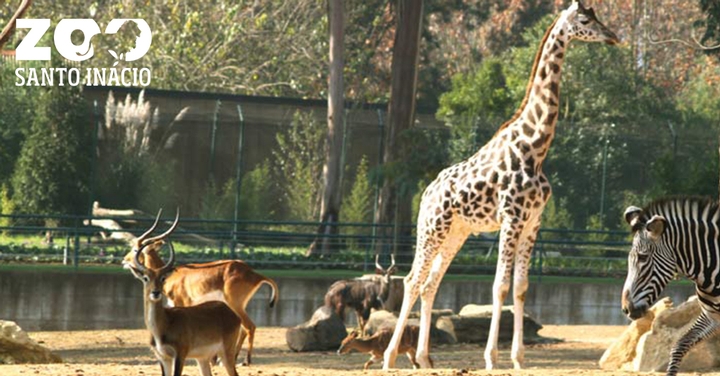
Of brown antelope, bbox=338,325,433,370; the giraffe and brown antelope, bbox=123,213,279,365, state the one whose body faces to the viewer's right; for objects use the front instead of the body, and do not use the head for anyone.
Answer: the giraffe

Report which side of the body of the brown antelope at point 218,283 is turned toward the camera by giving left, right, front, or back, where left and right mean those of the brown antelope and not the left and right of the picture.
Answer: left

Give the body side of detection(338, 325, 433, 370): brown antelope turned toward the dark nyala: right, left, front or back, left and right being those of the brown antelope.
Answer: right

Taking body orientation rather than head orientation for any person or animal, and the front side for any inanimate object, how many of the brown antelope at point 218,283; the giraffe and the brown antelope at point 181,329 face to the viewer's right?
1

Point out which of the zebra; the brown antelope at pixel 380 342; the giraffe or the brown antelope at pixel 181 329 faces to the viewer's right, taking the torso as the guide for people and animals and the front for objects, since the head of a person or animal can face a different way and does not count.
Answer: the giraffe

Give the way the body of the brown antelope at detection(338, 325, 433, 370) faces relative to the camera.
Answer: to the viewer's left

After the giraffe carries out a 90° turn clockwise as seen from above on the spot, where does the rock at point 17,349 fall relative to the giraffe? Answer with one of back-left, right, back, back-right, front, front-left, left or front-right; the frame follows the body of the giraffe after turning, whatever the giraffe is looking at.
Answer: right

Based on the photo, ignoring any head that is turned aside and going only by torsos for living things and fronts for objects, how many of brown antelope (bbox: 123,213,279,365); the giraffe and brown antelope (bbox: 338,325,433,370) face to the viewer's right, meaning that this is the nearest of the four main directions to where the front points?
1

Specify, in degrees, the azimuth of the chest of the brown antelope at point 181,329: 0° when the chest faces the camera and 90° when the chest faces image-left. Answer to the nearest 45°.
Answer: approximately 45°

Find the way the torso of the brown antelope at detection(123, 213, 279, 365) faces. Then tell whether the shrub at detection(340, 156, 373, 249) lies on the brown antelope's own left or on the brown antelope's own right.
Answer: on the brown antelope's own right

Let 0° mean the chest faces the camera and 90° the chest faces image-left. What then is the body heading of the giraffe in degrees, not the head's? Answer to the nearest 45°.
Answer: approximately 270°

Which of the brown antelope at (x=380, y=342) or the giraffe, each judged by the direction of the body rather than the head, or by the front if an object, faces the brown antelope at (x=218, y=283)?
the brown antelope at (x=380, y=342)

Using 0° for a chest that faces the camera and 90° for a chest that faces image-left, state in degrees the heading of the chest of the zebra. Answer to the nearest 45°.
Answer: approximately 90°
